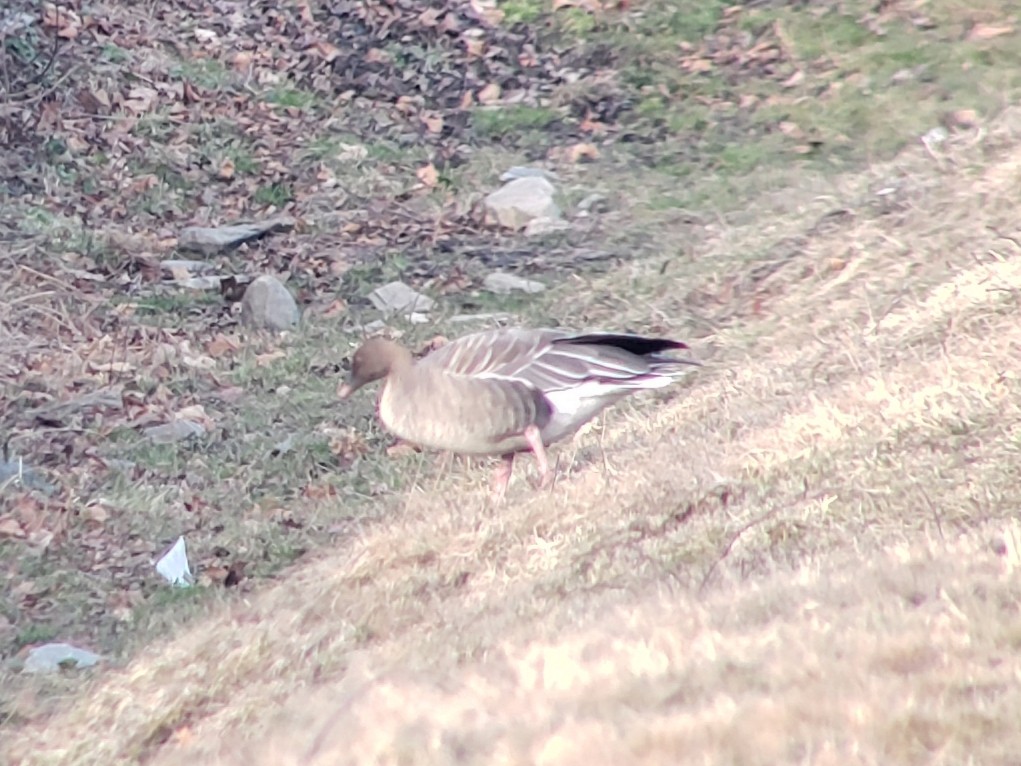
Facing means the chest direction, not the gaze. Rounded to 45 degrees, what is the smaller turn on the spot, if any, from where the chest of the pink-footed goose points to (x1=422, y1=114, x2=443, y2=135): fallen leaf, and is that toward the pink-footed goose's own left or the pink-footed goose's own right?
approximately 90° to the pink-footed goose's own right

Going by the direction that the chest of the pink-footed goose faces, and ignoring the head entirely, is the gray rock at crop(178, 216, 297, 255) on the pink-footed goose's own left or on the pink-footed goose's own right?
on the pink-footed goose's own right

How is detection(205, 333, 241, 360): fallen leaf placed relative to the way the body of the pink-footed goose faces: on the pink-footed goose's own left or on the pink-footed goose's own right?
on the pink-footed goose's own right

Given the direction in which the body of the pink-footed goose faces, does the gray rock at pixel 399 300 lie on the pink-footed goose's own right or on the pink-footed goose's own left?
on the pink-footed goose's own right

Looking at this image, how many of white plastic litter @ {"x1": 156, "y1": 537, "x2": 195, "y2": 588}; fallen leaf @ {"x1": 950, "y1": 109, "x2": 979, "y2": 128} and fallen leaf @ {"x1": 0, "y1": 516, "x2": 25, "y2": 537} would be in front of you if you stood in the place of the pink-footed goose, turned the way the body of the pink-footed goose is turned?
2

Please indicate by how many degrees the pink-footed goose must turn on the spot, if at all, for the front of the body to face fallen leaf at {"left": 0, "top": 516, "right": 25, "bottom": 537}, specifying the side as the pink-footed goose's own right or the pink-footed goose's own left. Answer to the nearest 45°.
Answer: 0° — it already faces it

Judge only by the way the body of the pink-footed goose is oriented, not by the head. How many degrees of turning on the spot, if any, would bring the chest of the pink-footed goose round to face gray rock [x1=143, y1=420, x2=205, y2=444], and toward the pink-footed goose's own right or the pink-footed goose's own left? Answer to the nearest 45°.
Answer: approximately 45° to the pink-footed goose's own right

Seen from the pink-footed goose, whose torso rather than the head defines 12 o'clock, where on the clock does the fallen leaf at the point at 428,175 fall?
The fallen leaf is roughly at 3 o'clock from the pink-footed goose.

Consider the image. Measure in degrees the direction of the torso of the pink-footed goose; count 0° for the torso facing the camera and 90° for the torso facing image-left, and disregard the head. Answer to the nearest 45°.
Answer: approximately 90°
